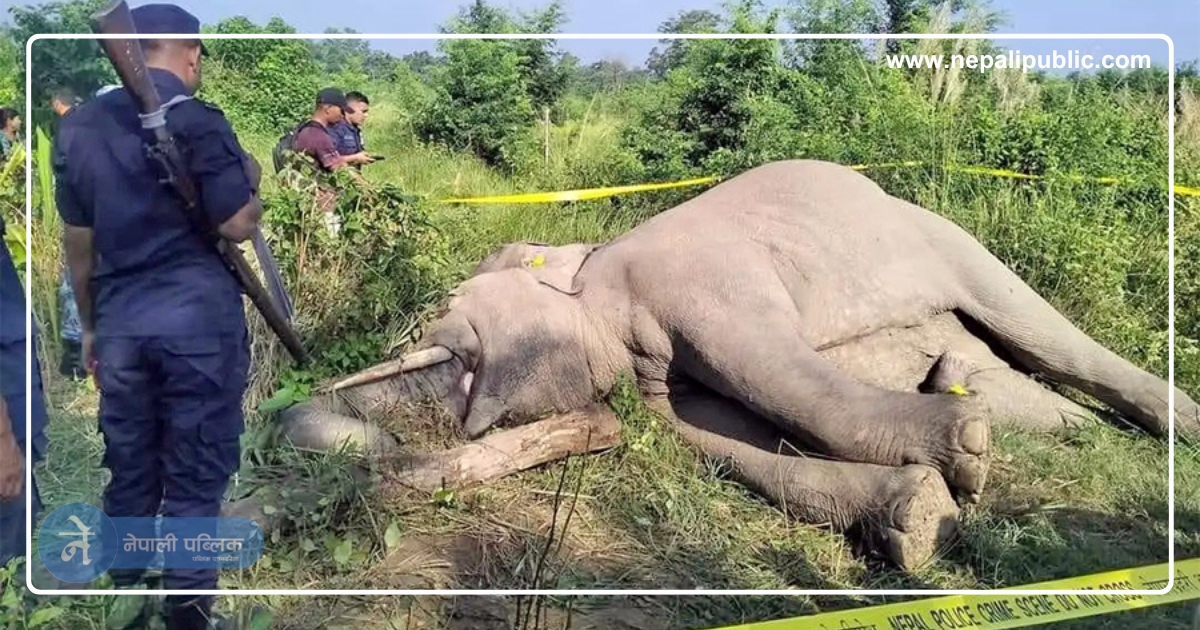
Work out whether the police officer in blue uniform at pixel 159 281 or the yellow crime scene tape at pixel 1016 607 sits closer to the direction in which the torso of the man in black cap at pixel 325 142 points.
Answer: the yellow crime scene tape

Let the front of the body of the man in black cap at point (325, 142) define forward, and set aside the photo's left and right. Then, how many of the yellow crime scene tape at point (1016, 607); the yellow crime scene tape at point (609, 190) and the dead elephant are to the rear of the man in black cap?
0

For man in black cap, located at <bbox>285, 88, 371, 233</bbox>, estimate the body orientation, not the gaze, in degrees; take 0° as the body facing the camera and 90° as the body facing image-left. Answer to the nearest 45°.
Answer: approximately 270°

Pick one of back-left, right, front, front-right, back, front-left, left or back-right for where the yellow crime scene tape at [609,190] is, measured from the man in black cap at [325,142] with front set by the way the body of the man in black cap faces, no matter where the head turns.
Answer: front

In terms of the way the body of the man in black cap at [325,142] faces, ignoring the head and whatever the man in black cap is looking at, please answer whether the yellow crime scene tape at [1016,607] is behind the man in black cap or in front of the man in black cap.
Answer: in front

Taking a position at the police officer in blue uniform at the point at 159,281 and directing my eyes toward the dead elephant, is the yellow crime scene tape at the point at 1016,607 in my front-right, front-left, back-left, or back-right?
front-right

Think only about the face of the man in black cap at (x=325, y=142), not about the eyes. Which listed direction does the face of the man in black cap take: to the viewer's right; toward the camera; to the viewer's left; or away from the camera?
to the viewer's right

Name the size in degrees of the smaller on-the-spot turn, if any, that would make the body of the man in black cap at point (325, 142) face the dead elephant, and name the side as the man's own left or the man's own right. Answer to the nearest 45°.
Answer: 0° — they already face it

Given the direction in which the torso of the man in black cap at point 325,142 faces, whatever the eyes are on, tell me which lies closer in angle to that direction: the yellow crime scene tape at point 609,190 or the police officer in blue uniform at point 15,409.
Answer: the yellow crime scene tape

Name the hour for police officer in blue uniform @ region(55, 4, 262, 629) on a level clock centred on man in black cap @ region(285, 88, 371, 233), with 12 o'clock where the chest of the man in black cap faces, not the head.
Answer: The police officer in blue uniform is roughly at 3 o'clock from the man in black cap.
